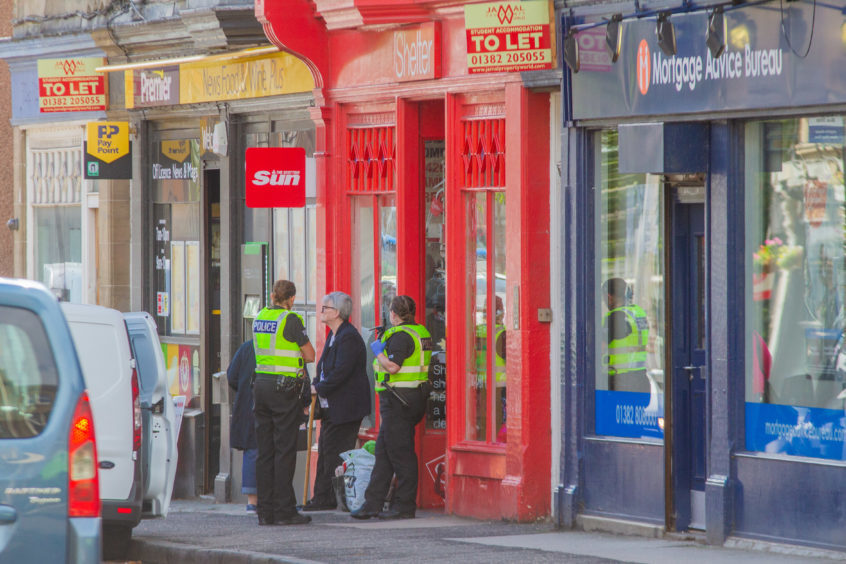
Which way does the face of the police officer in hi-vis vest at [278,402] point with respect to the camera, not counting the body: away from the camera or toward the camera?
away from the camera

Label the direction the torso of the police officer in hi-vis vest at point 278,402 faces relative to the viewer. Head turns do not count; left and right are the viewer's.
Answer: facing away from the viewer and to the right of the viewer

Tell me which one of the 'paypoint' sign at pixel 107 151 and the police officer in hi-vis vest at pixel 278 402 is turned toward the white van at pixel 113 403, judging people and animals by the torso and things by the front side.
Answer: the 'paypoint' sign

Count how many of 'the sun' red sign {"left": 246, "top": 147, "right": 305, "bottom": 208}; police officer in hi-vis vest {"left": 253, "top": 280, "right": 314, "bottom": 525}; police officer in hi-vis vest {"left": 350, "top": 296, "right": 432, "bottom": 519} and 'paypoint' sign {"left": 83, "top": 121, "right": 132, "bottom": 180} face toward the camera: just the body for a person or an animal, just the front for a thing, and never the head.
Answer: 2

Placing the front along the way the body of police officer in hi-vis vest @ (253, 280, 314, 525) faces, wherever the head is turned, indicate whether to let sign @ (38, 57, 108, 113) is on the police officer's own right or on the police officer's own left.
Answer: on the police officer's own left
